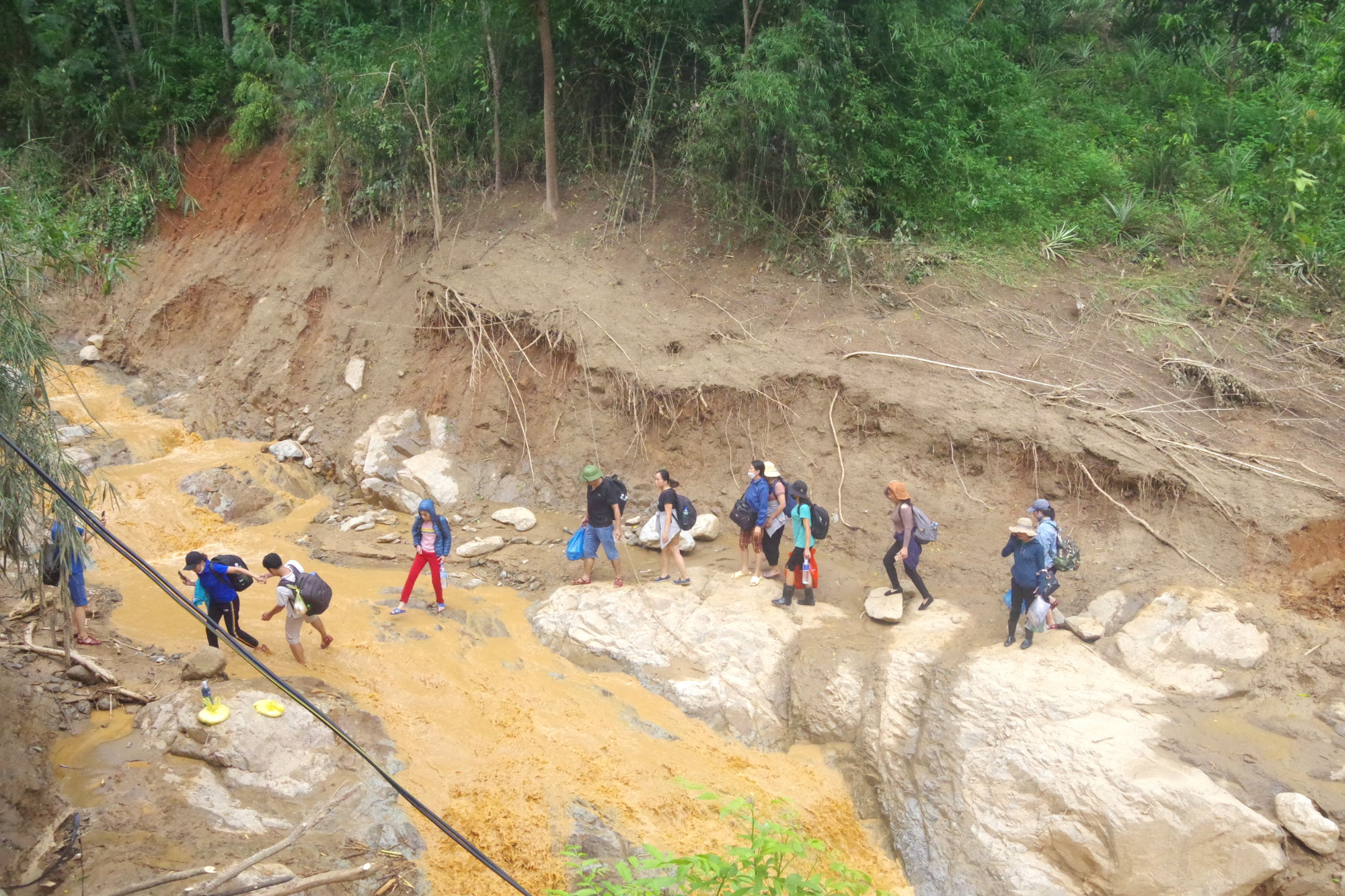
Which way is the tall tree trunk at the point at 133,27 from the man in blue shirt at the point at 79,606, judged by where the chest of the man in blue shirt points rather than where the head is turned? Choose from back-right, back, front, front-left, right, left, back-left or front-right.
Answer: left

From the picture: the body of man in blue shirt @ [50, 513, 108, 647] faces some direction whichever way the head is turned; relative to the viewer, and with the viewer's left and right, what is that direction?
facing to the right of the viewer

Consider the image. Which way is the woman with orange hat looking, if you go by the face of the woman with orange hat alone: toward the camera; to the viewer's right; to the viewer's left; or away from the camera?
to the viewer's left

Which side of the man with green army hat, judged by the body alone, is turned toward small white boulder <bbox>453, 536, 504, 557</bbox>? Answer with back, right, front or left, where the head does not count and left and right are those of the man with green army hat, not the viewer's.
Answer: right

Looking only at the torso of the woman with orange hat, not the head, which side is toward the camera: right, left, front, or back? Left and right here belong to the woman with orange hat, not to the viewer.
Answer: left

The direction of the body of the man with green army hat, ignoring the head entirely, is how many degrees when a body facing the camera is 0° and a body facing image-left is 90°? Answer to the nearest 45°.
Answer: approximately 45°

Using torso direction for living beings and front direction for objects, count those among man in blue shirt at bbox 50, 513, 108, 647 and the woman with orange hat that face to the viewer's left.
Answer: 1

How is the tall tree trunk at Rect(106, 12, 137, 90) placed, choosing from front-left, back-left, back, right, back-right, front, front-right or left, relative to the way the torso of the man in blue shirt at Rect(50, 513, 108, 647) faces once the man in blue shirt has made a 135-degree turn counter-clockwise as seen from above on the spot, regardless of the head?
front-right
